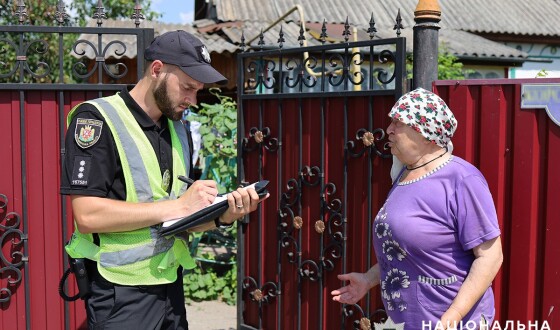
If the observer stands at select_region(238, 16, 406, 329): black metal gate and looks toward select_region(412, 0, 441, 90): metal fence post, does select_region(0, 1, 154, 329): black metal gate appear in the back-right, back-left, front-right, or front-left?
back-right

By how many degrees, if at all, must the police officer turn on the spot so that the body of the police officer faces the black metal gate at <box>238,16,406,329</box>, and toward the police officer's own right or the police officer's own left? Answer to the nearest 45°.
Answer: approximately 90° to the police officer's own left

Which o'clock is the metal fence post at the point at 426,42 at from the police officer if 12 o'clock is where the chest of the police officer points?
The metal fence post is roughly at 10 o'clock from the police officer.

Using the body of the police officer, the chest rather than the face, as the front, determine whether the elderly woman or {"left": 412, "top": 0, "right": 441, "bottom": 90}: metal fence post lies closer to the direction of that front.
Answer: the elderly woman

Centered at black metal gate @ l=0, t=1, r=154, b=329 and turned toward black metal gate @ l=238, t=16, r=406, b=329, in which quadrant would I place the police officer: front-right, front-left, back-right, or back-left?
front-right

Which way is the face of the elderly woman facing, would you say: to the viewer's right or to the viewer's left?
to the viewer's left

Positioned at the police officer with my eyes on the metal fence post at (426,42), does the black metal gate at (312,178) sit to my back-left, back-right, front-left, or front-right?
front-left

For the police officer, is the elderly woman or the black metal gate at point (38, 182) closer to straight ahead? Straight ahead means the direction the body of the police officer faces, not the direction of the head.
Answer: the elderly woman

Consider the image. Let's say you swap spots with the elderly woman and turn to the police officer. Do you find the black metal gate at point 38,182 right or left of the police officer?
right

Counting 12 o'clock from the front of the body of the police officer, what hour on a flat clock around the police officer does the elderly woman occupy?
The elderly woman is roughly at 11 o'clock from the police officer.

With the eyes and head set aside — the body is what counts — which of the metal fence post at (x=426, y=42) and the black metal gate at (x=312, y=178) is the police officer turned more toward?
the metal fence post

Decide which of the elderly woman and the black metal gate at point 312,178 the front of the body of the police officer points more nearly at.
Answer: the elderly woman

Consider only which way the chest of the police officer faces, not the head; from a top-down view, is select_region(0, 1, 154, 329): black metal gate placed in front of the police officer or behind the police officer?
behind

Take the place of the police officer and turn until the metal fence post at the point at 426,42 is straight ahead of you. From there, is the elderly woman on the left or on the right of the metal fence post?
right

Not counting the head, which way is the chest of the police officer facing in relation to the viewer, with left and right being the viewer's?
facing the viewer and to the right of the viewer
